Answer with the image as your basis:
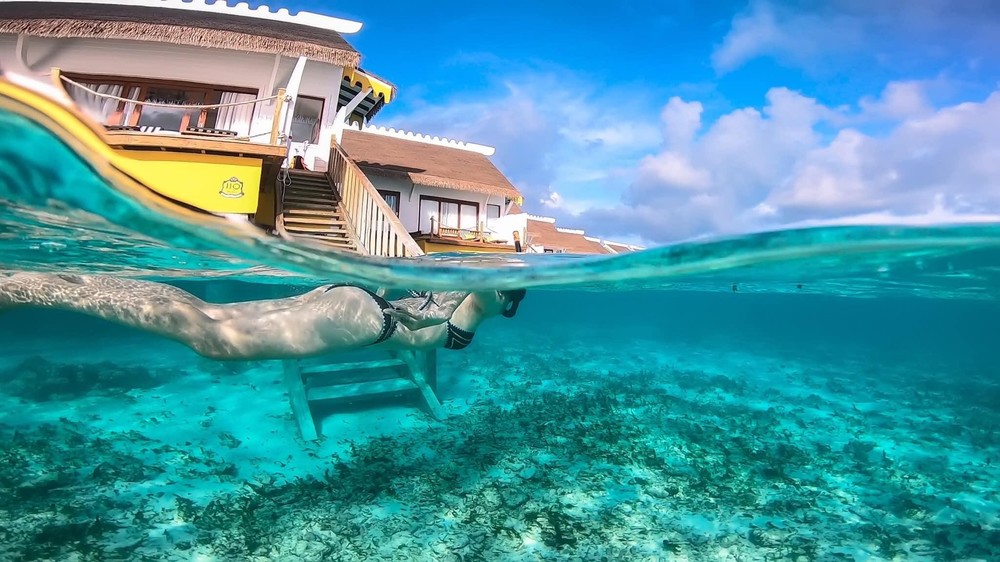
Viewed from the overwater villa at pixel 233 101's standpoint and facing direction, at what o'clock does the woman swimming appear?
The woman swimming is roughly at 12 o'clock from the overwater villa.

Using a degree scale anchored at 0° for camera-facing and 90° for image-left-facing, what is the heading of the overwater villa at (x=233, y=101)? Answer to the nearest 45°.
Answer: approximately 0°
